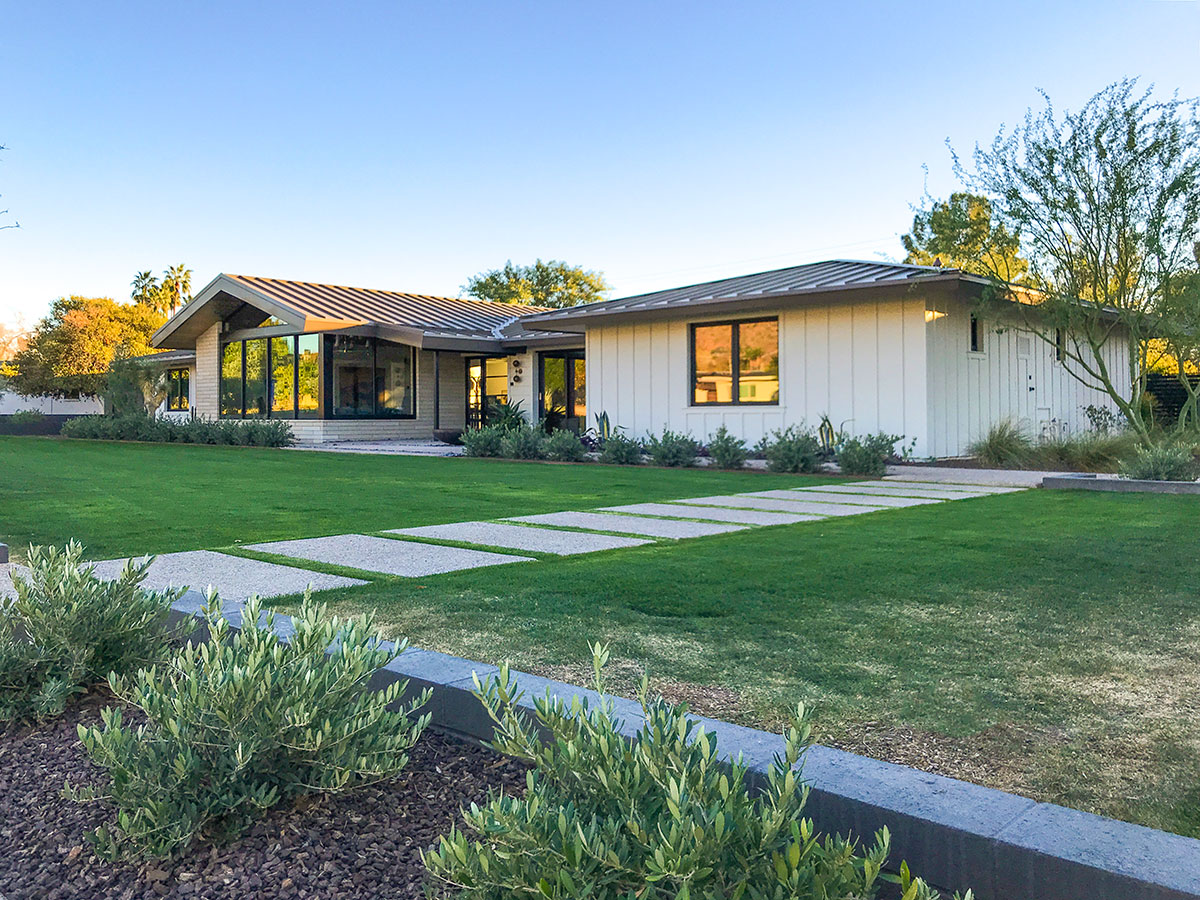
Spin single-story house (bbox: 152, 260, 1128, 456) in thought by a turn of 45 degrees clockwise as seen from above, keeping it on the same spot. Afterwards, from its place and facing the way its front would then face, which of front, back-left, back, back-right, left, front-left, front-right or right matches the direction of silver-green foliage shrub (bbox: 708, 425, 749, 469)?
left

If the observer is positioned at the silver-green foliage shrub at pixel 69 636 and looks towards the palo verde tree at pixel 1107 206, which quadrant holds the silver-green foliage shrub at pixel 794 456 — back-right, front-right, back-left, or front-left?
front-left

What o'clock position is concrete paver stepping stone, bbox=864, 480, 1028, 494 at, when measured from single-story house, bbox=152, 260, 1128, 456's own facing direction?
The concrete paver stepping stone is roughly at 10 o'clock from the single-story house.

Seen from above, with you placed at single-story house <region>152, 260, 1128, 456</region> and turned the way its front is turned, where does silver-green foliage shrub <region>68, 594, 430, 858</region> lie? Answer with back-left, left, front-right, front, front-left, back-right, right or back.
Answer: front-left

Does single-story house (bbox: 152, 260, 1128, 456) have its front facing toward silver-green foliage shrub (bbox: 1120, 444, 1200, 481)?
no

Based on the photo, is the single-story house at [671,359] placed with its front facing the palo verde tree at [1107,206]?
no

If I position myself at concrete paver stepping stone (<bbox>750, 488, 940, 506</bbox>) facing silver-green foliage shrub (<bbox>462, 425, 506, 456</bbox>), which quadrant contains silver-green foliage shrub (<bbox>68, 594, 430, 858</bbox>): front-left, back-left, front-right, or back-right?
back-left

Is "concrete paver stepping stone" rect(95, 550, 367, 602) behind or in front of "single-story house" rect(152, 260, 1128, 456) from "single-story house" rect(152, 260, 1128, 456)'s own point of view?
in front

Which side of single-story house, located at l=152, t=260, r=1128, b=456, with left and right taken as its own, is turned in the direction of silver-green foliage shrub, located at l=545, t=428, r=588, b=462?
front

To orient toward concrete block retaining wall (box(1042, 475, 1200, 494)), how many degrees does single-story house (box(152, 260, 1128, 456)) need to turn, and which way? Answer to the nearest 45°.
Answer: approximately 90° to its left

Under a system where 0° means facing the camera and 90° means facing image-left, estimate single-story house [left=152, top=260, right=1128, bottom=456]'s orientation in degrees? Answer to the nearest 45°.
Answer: approximately 45°

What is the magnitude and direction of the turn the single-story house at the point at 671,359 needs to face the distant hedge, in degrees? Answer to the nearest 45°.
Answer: approximately 90° to its right

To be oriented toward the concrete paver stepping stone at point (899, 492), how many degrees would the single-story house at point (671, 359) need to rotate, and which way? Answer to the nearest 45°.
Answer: approximately 45° to its left

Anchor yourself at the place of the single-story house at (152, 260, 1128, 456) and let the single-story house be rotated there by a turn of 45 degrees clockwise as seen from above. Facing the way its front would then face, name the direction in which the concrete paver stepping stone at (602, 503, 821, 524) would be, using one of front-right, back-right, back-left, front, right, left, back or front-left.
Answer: left

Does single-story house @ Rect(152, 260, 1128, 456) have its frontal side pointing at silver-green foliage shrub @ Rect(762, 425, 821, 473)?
no

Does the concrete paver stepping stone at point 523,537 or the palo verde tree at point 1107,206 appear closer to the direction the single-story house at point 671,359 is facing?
the concrete paver stepping stone

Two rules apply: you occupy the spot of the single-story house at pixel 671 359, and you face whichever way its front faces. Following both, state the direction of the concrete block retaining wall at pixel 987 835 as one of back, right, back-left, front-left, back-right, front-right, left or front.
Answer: front-left
